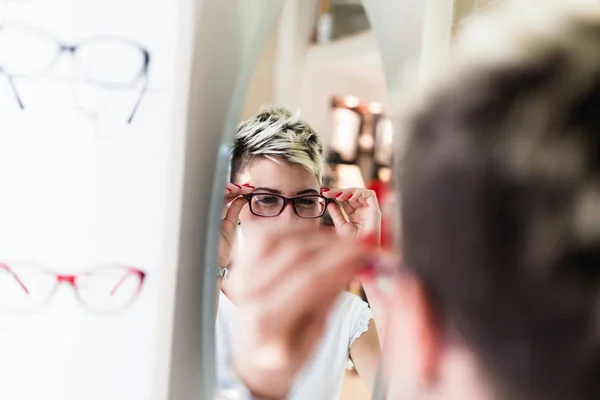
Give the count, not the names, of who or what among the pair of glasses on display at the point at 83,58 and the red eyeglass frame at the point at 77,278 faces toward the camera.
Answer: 2

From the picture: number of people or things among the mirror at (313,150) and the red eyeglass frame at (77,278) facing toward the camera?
2
